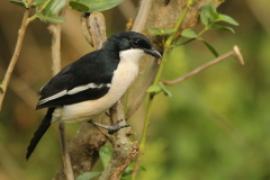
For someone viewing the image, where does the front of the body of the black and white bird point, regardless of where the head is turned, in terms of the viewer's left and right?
facing to the right of the viewer

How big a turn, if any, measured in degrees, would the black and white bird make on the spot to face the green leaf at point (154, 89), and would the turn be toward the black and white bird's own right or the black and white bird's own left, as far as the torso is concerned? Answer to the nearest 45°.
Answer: approximately 45° to the black and white bird's own right
